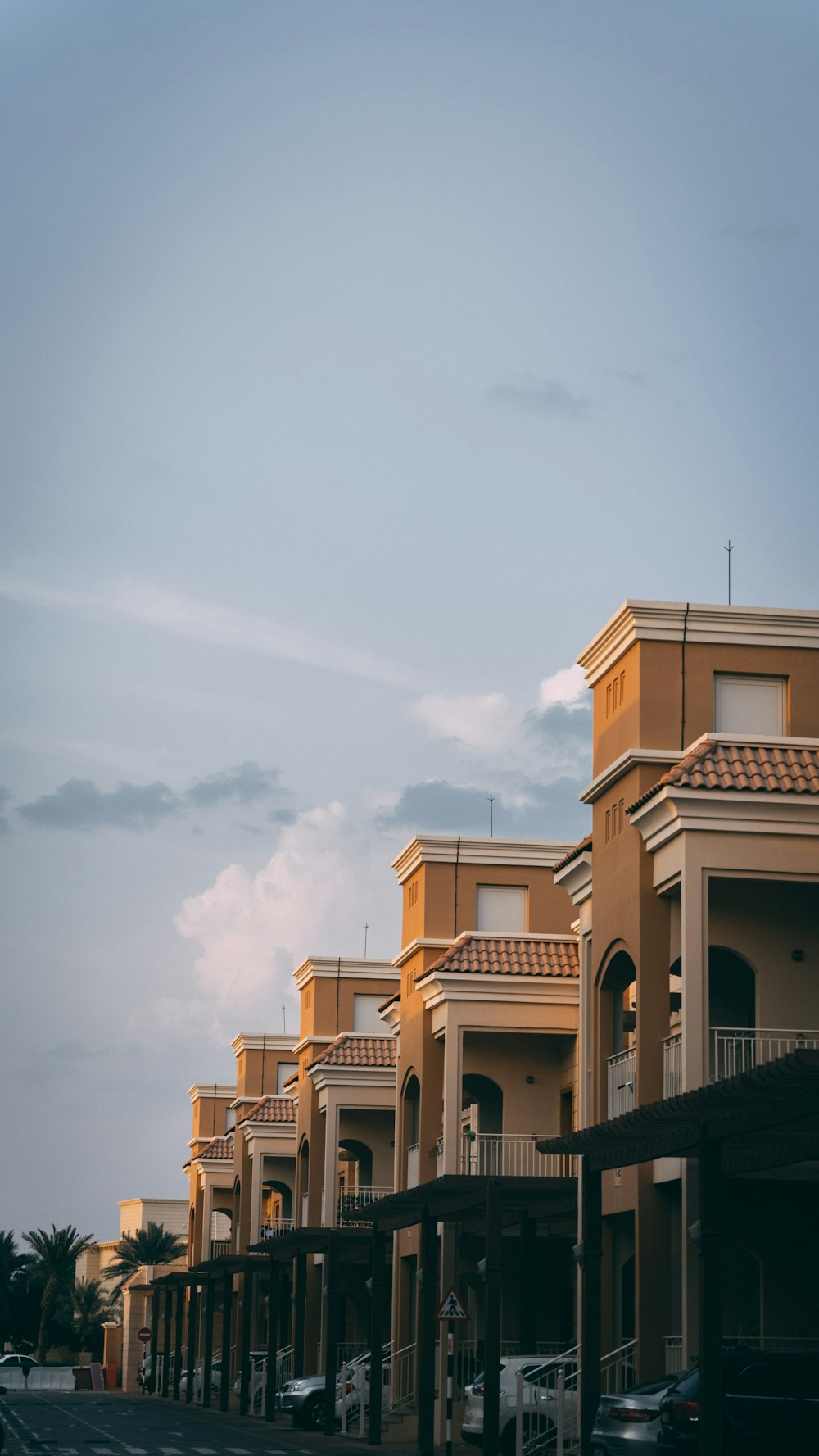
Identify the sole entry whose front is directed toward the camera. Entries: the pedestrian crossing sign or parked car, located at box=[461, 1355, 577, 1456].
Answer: the pedestrian crossing sign

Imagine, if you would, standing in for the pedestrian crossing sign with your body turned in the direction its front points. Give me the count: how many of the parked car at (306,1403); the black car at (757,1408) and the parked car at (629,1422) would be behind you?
1

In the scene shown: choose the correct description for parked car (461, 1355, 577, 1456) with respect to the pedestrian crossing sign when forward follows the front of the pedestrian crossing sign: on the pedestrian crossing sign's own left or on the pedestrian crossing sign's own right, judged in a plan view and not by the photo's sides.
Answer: on the pedestrian crossing sign's own left

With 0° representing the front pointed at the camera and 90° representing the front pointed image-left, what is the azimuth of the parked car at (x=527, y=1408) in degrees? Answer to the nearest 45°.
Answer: approximately 225°

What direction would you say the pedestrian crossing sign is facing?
toward the camera

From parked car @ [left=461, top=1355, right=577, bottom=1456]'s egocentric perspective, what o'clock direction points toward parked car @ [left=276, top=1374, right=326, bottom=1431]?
parked car @ [left=276, top=1374, right=326, bottom=1431] is roughly at 10 o'clock from parked car @ [left=461, top=1355, right=577, bottom=1456].

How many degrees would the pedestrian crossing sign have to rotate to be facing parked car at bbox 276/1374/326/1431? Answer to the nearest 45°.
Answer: approximately 180°

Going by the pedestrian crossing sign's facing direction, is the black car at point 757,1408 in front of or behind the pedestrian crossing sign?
in front

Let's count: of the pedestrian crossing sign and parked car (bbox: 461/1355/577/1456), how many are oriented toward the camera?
1
